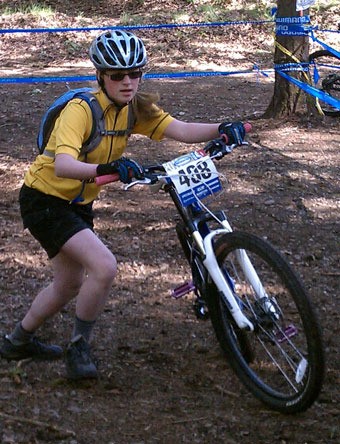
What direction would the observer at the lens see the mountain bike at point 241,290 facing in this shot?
facing the viewer and to the right of the viewer

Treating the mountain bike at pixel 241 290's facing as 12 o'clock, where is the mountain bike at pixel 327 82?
the mountain bike at pixel 327 82 is roughly at 8 o'clock from the mountain bike at pixel 241 290.

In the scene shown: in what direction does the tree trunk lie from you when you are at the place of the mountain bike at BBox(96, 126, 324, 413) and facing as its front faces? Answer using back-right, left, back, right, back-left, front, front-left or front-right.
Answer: back-left
